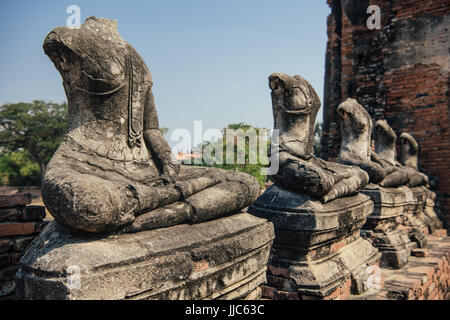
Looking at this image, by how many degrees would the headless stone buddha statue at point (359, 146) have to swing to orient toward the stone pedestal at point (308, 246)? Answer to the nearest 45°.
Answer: approximately 45° to its right

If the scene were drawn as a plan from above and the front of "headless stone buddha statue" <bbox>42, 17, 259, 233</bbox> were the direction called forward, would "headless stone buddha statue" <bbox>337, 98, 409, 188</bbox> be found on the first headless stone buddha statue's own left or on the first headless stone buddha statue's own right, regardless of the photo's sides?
on the first headless stone buddha statue's own left

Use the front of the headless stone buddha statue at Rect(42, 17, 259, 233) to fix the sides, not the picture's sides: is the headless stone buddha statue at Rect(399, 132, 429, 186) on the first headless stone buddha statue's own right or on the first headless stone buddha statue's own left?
on the first headless stone buddha statue's own left

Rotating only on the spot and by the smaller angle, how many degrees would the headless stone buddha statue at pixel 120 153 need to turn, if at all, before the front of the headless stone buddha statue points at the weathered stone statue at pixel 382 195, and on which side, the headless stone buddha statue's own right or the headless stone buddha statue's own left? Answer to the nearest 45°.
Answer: approximately 90° to the headless stone buddha statue's own left

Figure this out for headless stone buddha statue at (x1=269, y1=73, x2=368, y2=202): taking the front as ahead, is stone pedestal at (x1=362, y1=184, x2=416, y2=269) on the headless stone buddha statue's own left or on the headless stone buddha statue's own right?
on the headless stone buddha statue's own left

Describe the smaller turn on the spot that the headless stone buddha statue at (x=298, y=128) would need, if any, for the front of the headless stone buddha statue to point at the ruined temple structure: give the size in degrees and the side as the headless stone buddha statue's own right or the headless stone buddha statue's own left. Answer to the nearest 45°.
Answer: approximately 135° to the headless stone buddha statue's own left
